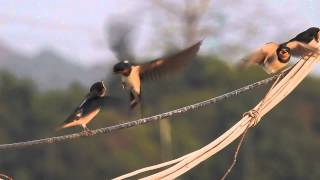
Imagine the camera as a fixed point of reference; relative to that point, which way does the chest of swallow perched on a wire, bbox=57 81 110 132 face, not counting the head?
to the viewer's right
